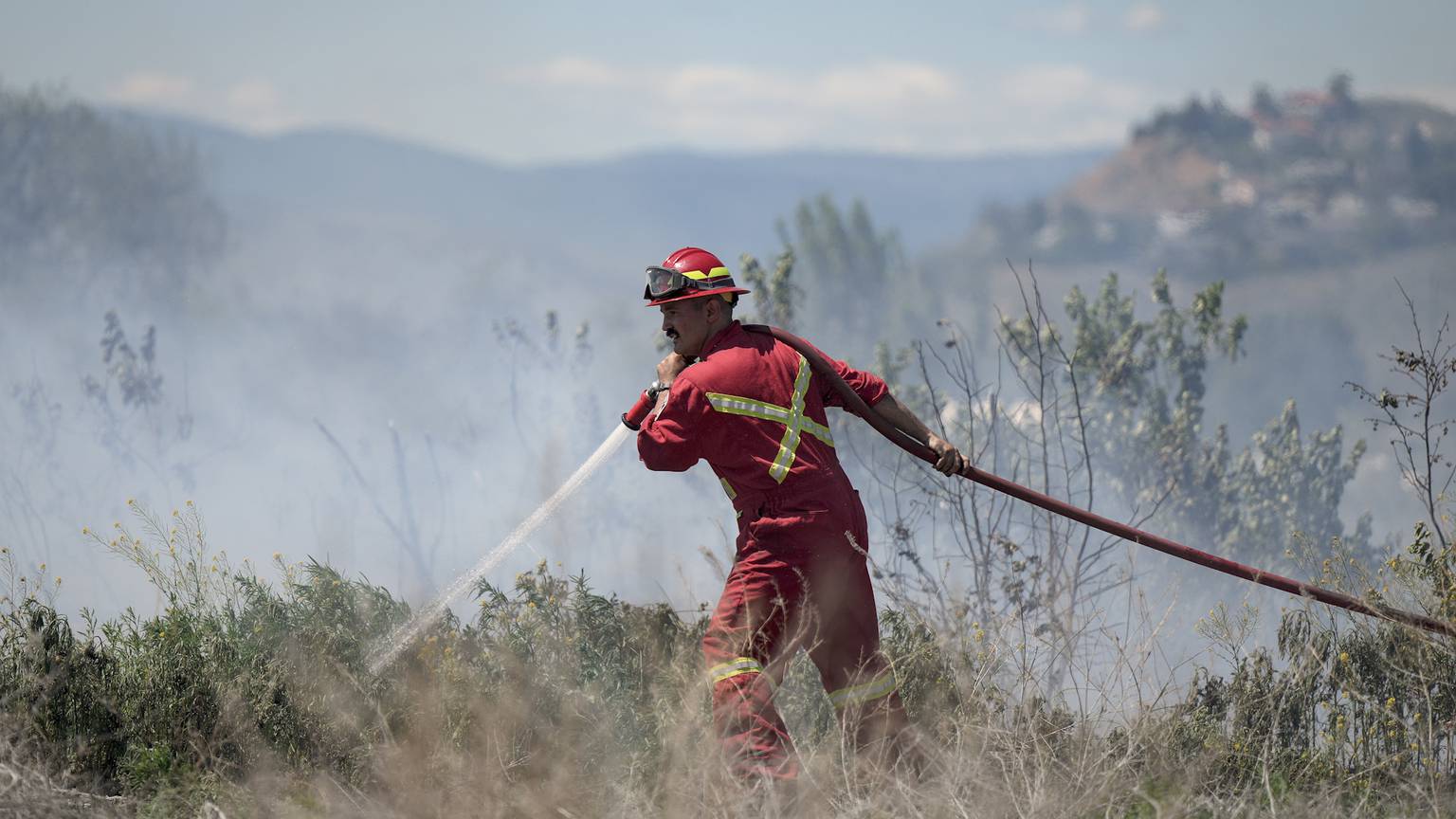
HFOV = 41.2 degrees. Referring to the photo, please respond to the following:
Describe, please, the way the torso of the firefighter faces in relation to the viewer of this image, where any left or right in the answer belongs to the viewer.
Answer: facing away from the viewer and to the left of the viewer

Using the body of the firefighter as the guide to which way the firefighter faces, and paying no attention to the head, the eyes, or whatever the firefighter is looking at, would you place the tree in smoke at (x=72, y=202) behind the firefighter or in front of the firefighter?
in front

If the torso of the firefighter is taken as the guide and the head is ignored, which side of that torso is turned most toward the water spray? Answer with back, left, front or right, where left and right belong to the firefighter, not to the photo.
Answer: front

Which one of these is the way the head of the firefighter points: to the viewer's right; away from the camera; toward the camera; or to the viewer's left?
to the viewer's left
